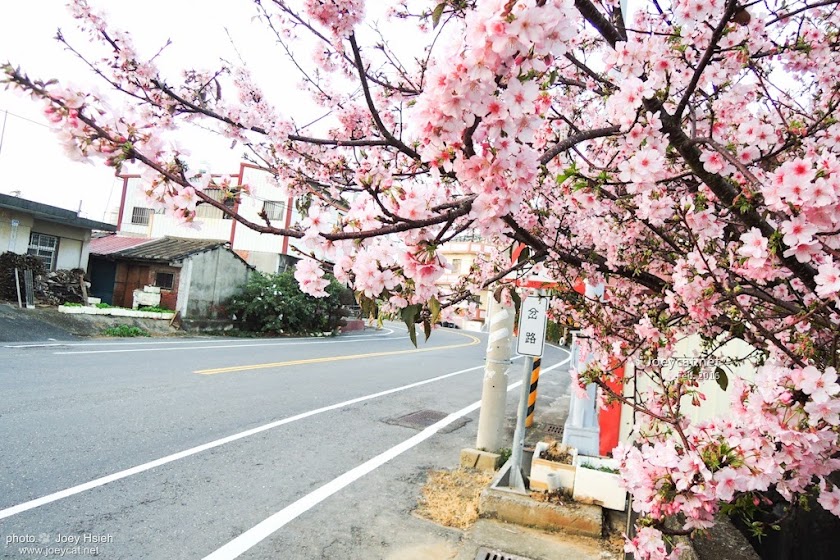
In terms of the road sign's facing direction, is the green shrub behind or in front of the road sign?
behind

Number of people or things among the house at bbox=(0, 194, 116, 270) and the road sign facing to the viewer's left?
0

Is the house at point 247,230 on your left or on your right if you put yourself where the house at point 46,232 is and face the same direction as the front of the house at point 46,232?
on your left

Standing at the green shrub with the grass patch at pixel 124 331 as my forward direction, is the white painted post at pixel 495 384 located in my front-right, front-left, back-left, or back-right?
front-left

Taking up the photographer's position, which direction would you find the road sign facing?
facing the viewer

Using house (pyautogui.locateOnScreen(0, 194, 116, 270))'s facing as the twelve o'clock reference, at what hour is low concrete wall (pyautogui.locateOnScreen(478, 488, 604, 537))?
The low concrete wall is roughly at 1 o'clock from the house.

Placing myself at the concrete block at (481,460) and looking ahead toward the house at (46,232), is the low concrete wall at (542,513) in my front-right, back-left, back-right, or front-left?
back-left

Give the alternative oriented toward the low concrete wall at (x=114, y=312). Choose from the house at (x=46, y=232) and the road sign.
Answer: the house

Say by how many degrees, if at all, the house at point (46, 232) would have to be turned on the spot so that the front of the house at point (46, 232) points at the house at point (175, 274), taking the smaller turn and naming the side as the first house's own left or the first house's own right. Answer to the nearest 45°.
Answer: approximately 45° to the first house's own left
